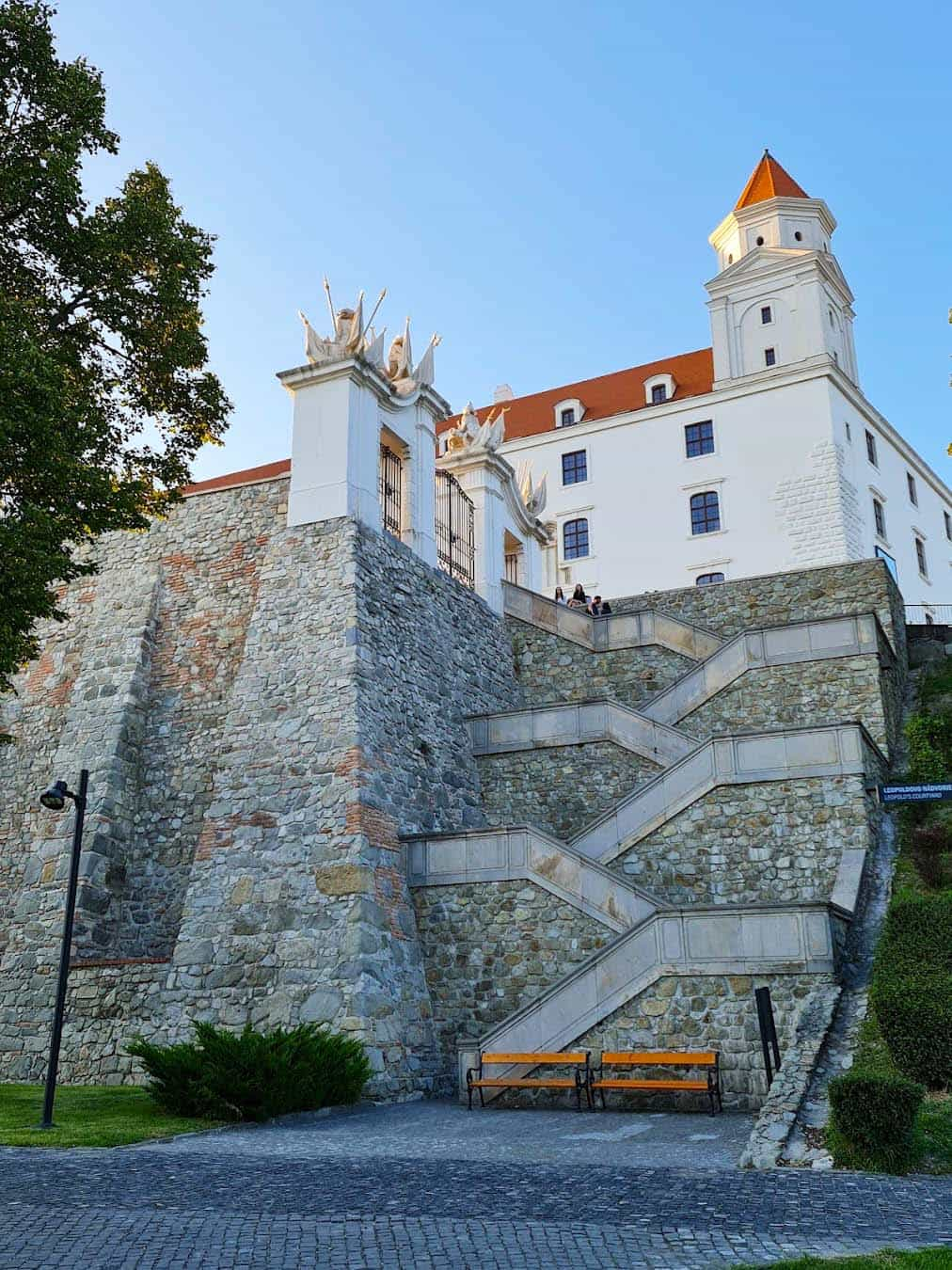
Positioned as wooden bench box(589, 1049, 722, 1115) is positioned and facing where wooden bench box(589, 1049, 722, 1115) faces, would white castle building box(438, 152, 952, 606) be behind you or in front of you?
behind

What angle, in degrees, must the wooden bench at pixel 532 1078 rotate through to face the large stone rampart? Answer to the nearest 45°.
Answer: approximately 135° to its right

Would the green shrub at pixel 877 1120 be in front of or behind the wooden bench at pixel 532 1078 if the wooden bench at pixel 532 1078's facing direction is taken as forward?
in front

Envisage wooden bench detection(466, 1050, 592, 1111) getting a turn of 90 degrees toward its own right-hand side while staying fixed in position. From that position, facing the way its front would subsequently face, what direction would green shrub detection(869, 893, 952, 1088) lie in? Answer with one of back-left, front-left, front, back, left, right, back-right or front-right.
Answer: back-left

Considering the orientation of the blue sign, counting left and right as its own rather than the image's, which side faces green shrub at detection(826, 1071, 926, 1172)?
front

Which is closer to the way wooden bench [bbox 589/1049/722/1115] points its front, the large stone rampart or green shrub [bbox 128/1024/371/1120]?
the green shrub

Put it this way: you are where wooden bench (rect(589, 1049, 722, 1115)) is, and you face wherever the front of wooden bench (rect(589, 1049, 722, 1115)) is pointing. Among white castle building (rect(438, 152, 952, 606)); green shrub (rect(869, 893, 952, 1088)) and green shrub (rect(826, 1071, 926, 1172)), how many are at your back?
1

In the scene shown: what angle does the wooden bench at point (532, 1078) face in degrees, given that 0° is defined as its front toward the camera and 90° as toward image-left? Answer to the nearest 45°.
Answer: approximately 0°

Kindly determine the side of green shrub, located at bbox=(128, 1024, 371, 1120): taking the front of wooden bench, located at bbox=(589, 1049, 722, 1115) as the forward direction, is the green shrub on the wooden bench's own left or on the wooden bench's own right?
on the wooden bench's own right

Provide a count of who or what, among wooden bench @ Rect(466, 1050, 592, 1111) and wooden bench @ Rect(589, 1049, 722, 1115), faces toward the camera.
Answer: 2

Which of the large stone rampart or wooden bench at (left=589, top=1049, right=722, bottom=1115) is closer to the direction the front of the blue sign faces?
the wooden bench
